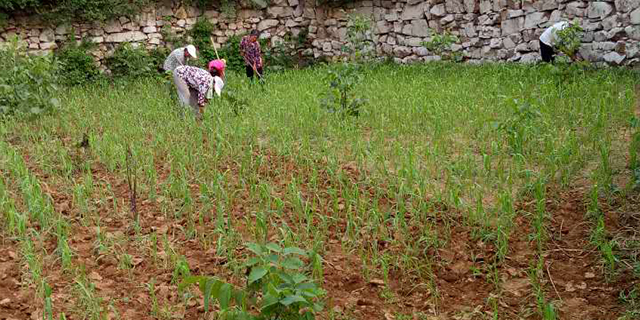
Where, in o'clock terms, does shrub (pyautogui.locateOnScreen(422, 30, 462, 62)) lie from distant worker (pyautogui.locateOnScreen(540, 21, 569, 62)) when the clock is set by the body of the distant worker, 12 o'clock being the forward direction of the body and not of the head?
The shrub is roughly at 7 o'clock from the distant worker.

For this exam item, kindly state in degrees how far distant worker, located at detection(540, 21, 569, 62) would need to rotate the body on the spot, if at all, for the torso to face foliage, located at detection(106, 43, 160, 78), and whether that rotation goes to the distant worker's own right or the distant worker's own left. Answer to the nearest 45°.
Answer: approximately 180°

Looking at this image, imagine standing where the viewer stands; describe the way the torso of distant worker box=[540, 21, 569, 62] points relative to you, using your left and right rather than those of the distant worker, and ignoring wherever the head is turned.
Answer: facing to the right of the viewer

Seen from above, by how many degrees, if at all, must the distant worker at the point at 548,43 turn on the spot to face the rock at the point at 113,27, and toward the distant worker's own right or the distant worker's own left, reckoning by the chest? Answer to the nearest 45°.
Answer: approximately 180°

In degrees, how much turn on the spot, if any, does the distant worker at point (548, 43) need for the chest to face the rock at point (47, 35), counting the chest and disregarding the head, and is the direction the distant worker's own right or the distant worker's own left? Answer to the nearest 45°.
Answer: approximately 180°

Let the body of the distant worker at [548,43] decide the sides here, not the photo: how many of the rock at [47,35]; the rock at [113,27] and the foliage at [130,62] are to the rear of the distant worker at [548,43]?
3

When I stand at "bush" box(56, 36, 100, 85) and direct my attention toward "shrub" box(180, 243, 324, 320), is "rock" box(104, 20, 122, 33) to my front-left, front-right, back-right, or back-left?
back-left

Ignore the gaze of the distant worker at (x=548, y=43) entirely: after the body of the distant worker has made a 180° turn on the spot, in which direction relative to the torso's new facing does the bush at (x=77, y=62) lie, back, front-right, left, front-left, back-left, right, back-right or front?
front

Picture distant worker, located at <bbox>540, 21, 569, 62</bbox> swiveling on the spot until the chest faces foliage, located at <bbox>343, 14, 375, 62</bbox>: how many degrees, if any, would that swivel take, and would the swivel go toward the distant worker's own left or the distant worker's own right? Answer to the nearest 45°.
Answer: approximately 135° to the distant worker's own left
